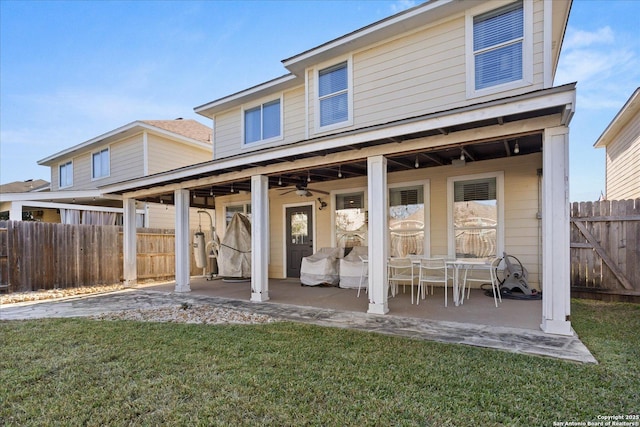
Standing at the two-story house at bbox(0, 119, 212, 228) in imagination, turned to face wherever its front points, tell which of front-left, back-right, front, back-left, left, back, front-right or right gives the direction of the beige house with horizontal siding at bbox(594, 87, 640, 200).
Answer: right

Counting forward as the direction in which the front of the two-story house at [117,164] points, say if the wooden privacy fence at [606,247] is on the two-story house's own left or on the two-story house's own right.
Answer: on the two-story house's own right

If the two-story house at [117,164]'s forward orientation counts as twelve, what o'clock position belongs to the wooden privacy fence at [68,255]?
The wooden privacy fence is roughly at 5 o'clock from the two-story house.

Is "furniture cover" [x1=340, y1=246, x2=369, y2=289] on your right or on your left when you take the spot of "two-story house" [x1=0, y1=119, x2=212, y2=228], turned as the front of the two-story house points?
on your right

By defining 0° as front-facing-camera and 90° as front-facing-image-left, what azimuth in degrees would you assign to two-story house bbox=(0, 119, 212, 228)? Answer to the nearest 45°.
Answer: approximately 225°
